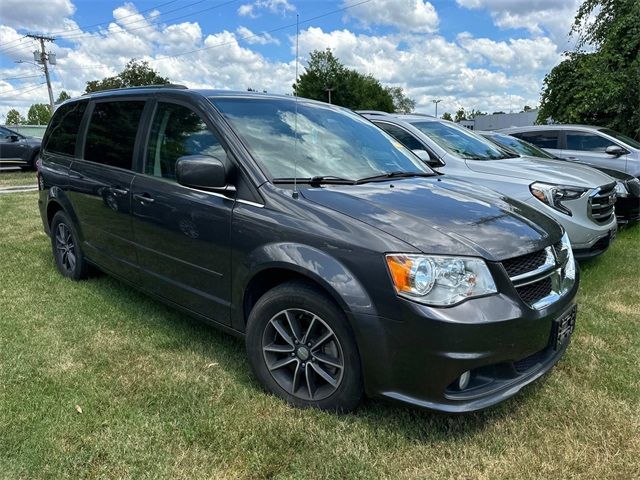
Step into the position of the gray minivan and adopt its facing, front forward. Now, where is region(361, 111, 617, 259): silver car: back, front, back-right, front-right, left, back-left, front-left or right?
left

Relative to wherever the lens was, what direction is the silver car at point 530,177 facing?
facing the viewer and to the right of the viewer

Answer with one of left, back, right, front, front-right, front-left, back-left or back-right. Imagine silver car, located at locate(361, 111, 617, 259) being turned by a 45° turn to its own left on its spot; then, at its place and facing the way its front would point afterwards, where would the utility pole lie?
back-left

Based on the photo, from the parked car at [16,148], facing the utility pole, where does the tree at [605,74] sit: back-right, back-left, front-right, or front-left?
back-right

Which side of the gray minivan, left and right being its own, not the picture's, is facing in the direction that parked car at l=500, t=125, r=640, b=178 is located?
left

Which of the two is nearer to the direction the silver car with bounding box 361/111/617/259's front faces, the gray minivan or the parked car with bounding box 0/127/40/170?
the gray minivan

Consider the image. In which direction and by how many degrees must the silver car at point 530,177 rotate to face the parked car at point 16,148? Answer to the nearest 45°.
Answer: approximately 180°

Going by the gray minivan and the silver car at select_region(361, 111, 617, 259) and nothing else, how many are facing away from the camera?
0

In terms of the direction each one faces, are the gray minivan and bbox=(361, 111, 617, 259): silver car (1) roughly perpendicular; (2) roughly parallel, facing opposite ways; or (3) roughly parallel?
roughly parallel

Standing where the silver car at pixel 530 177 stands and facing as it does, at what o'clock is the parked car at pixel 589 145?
The parked car is roughly at 8 o'clock from the silver car.

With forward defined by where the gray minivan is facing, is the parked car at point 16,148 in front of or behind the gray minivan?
behind

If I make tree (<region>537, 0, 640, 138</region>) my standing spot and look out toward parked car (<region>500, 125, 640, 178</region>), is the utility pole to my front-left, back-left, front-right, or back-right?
back-right
